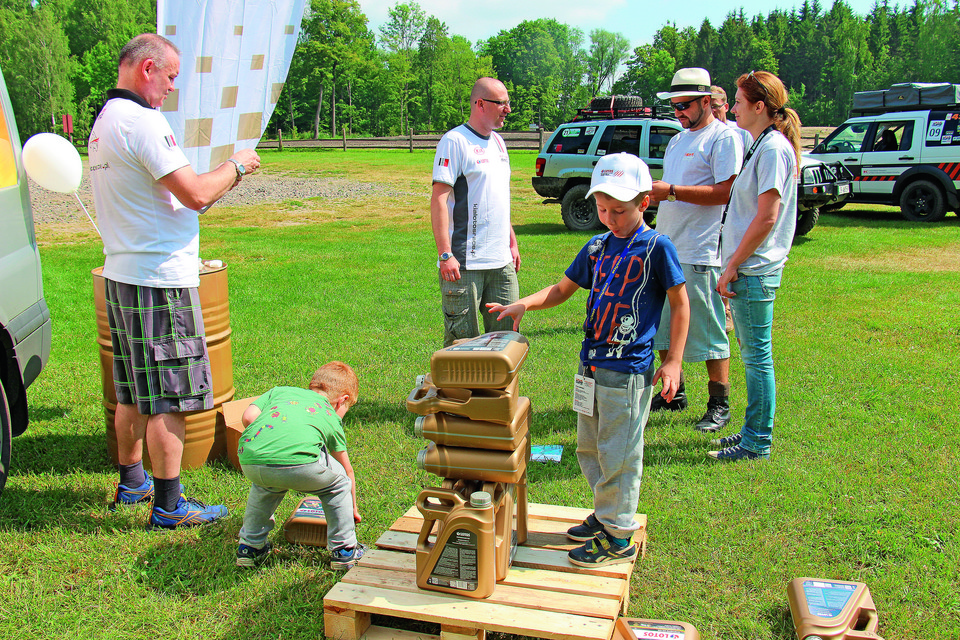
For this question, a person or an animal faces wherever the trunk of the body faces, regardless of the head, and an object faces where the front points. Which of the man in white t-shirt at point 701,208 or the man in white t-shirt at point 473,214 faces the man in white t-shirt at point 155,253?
the man in white t-shirt at point 701,208

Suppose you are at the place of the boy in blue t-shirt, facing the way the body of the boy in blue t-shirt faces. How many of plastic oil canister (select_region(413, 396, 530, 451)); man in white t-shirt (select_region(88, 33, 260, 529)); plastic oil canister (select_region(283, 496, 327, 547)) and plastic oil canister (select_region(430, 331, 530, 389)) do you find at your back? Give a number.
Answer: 0

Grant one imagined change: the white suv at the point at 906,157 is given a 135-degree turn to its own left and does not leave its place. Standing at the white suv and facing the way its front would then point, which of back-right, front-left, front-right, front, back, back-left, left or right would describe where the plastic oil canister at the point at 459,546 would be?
front-right

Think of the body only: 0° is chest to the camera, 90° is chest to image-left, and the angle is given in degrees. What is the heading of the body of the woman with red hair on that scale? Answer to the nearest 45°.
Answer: approximately 90°

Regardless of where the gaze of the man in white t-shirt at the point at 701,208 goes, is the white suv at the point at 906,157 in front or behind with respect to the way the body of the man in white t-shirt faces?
behind

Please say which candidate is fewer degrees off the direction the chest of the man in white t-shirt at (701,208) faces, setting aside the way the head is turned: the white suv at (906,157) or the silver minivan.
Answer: the silver minivan

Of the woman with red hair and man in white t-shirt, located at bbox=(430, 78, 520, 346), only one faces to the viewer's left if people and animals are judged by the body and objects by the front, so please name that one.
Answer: the woman with red hair

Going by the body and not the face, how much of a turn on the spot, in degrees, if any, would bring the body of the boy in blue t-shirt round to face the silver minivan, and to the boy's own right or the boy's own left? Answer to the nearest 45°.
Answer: approximately 45° to the boy's own right

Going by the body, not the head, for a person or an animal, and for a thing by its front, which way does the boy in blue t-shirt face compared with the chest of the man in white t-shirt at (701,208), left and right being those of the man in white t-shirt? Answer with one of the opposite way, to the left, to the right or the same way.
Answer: the same way

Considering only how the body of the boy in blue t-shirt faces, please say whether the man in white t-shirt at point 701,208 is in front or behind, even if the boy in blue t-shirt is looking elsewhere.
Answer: behind

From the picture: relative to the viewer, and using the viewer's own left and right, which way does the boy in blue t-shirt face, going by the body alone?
facing the viewer and to the left of the viewer

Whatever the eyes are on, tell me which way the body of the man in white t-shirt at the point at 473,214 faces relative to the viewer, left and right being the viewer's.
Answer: facing the viewer and to the right of the viewer

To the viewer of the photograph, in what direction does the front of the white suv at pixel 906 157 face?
facing to the left of the viewer

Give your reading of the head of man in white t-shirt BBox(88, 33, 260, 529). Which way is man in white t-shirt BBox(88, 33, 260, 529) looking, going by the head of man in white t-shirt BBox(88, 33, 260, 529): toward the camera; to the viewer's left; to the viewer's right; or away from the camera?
to the viewer's right
